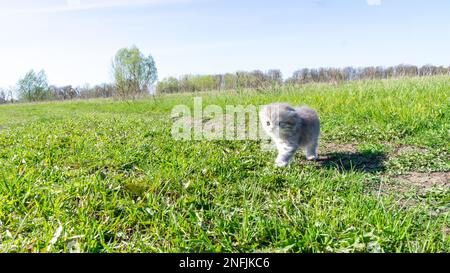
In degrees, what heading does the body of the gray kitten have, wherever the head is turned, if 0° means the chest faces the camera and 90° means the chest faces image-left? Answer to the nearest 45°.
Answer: approximately 45°
